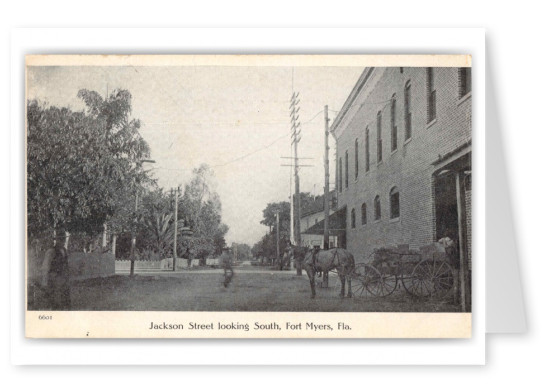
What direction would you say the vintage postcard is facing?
toward the camera
